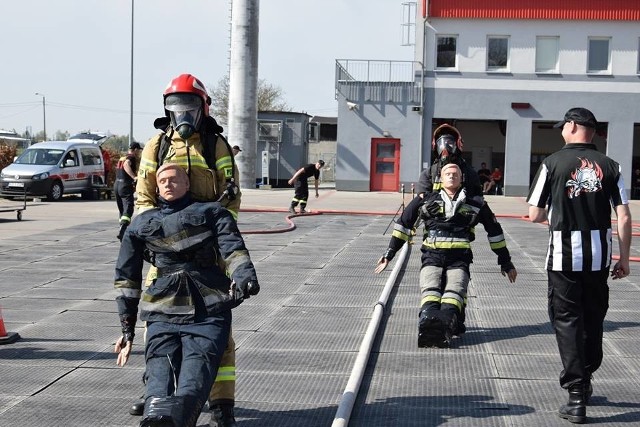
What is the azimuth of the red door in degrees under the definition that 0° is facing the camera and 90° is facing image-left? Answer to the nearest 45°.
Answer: approximately 0°

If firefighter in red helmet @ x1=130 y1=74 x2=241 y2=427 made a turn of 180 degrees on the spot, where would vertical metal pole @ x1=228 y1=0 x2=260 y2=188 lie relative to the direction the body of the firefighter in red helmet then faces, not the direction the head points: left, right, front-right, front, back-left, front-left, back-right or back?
front

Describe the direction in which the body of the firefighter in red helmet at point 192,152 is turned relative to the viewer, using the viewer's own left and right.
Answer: facing the viewer

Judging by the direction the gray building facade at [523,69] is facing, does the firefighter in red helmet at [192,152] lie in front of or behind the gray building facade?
in front

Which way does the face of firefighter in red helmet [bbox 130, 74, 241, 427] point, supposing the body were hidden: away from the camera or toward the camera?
toward the camera

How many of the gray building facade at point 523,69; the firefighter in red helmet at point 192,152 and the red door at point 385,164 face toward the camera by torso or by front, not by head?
3

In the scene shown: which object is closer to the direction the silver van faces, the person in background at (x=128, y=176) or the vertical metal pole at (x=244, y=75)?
the person in background

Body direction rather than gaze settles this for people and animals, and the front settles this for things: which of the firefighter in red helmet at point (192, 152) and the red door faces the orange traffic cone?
the red door

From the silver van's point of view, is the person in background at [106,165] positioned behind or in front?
behind

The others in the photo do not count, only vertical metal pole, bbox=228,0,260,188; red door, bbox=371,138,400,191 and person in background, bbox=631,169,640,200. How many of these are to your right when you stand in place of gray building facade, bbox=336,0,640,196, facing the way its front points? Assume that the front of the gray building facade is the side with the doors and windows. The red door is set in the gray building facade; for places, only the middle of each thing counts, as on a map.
2

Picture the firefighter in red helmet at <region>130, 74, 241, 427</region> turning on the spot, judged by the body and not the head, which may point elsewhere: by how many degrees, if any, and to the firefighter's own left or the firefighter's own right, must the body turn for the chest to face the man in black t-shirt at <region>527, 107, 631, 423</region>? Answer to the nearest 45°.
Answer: approximately 90° to the firefighter's own left

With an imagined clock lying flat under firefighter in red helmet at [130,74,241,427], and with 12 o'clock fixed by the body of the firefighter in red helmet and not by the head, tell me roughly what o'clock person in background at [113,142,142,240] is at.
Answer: The person in background is roughly at 6 o'clock from the firefighter in red helmet.

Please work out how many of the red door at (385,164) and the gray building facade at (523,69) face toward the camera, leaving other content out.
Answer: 2

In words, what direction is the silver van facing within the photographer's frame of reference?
facing the viewer and to the left of the viewer

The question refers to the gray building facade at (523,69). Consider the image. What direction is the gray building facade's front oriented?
toward the camera
